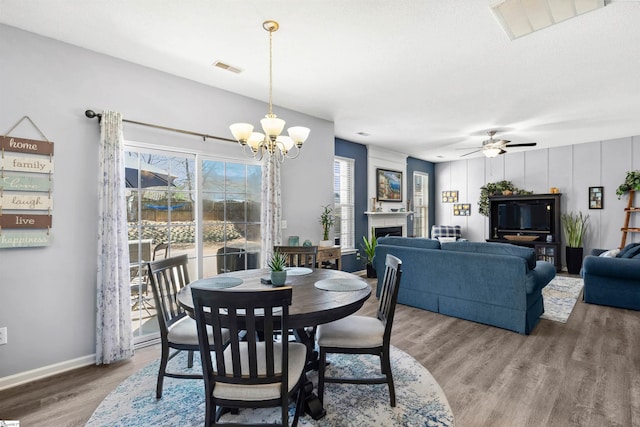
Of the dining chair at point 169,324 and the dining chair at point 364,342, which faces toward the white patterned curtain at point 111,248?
the dining chair at point 364,342

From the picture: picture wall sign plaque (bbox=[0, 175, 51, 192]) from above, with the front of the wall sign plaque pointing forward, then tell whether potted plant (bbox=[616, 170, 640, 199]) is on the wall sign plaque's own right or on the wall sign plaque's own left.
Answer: on the wall sign plaque's own left

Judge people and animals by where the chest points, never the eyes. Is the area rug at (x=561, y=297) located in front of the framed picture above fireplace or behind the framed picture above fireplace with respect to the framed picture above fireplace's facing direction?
in front

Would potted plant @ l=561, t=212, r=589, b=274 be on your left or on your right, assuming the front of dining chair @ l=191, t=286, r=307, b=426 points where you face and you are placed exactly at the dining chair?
on your right

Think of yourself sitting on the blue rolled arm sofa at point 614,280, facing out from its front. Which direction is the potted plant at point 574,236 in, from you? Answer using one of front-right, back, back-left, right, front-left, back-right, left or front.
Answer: right

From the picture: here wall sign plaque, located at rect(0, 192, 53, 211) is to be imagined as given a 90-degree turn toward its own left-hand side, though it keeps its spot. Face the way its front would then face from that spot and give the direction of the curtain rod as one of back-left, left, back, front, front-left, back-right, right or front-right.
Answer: front

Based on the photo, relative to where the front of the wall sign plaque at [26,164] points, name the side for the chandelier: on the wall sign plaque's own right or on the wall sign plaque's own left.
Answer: on the wall sign plaque's own left

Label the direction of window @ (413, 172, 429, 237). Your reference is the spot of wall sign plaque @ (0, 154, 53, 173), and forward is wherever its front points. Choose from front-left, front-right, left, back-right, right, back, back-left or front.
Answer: left

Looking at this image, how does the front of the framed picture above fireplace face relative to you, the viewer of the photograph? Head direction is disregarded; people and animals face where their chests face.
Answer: facing the viewer and to the right of the viewer

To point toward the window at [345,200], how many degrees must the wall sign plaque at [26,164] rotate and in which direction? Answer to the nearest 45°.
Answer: approximately 90° to its left

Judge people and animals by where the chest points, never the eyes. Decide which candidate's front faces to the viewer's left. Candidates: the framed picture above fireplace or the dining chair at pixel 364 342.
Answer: the dining chair

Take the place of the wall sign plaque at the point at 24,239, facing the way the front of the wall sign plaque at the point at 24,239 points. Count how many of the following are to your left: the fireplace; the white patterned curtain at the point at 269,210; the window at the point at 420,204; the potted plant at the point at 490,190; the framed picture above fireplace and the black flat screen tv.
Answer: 6

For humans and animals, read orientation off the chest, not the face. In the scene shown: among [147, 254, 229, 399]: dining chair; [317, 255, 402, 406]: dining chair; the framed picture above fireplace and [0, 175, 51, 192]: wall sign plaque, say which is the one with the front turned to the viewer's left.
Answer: [317, 255, 402, 406]: dining chair

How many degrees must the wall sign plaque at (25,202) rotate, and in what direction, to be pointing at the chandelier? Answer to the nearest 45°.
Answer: approximately 45° to its left

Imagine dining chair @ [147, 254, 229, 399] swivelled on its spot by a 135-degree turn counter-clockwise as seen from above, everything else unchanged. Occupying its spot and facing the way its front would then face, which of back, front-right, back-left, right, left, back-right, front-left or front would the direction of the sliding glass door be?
front

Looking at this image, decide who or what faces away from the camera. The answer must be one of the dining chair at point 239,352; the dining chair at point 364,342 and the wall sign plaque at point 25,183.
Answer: the dining chair at point 239,352
